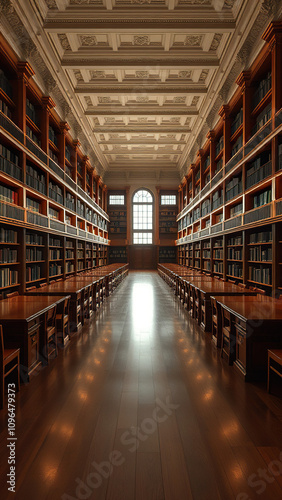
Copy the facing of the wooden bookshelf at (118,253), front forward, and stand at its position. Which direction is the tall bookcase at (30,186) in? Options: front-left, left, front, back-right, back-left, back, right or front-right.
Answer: front

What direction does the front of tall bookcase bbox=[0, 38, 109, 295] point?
to the viewer's right

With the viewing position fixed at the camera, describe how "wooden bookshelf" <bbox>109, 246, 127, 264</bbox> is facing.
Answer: facing the viewer

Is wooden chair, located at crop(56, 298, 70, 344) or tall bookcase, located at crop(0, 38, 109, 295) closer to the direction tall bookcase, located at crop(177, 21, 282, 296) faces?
the tall bookcase

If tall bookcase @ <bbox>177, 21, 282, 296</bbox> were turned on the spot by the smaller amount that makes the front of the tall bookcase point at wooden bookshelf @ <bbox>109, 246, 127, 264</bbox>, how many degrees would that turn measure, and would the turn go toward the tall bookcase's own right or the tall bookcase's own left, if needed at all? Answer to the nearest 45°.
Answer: approximately 45° to the tall bookcase's own right

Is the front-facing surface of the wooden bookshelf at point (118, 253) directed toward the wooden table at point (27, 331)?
yes

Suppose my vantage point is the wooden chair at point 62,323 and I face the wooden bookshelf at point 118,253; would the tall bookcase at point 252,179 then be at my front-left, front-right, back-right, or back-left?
front-right

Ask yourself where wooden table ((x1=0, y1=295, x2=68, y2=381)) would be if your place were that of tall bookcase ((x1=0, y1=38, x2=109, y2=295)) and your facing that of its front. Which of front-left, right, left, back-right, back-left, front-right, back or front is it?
right

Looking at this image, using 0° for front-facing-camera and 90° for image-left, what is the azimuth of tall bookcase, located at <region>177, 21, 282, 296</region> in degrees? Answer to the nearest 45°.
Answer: approximately 90°

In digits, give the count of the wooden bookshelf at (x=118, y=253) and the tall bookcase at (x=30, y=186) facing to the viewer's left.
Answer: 0

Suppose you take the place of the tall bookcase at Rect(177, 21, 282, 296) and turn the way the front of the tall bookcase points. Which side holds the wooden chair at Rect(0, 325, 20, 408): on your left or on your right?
on your left

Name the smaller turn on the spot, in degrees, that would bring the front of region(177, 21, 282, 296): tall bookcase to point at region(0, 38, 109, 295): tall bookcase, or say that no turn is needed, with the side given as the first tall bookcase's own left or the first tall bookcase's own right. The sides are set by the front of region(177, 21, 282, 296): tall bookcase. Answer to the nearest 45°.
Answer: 0° — it already faces it

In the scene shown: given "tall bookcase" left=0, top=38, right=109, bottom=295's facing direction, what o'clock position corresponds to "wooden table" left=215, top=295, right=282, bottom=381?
The wooden table is roughly at 2 o'clock from the tall bookcase.

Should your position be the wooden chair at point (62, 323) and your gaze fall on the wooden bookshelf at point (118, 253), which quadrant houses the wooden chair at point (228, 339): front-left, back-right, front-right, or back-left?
back-right

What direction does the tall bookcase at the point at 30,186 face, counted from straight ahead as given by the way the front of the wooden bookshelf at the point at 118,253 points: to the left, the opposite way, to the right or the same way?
to the left

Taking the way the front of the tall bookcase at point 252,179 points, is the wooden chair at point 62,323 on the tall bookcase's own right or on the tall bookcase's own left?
on the tall bookcase's own left
